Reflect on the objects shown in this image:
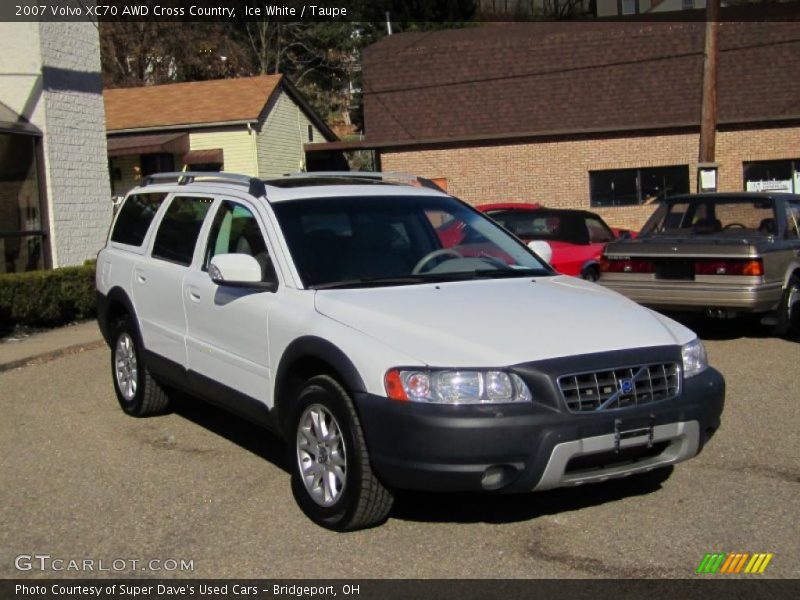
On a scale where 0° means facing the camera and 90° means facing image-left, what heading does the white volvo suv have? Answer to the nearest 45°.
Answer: approximately 315°

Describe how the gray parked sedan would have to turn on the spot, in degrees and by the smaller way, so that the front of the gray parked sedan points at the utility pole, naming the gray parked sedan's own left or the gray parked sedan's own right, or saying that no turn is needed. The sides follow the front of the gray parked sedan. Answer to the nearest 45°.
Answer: approximately 45° to the gray parked sedan's own left

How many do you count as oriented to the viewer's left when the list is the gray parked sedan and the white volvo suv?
0

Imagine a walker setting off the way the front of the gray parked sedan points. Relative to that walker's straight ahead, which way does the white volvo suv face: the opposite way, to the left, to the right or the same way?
to the right

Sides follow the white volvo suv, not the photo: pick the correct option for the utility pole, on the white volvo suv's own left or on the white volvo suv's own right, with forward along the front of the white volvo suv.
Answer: on the white volvo suv's own left

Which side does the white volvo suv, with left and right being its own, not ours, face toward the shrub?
back

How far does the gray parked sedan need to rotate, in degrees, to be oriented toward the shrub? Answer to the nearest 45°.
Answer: approximately 135° to its left

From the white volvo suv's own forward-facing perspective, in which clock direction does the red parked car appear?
The red parked car is roughly at 8 o'clock from the white volvo suv.

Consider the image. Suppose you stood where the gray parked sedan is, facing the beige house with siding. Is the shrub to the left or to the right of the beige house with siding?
left

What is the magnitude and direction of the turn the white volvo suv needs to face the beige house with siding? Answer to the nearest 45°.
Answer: approximately 135° to its left

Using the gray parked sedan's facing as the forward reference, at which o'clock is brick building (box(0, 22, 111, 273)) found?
The brick building is roughly at 8 o'clock from the gray parked sedan.

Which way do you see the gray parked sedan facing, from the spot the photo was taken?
facing away from the viewer and to the right of the viewer
